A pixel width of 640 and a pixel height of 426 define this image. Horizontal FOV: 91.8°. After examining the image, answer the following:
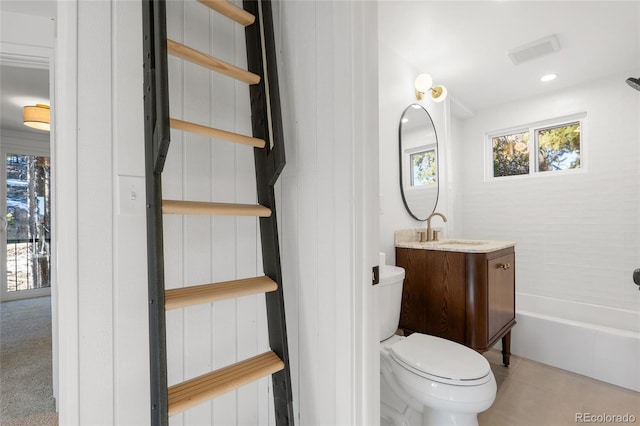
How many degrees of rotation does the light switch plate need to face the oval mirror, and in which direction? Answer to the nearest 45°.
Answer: approximately 90° to its left

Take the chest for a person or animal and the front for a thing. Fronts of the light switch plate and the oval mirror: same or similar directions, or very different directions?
same or similar directions

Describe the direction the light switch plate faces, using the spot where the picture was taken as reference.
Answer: facing the viewer

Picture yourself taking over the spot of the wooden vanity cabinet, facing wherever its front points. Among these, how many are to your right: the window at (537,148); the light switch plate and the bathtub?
1

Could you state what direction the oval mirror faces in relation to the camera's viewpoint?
facing the viewer and to the right of the viewer

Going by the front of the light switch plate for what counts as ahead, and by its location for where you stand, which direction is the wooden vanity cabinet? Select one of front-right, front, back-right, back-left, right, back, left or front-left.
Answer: left

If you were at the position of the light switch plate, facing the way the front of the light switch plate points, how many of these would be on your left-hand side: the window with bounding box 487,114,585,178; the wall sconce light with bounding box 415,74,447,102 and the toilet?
3

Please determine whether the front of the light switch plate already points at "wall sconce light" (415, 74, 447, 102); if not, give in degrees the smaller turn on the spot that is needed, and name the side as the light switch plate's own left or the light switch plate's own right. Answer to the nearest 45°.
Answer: approximately 90° to the light switch plate's own left

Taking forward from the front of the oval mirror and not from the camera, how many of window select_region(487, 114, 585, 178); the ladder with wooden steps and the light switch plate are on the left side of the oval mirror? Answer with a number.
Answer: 1

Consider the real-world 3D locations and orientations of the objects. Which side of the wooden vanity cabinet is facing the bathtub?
left

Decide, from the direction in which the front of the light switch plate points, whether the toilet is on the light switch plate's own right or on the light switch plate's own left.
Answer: on the light switch plate's own left

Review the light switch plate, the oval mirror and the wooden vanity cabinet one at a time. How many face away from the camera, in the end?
0

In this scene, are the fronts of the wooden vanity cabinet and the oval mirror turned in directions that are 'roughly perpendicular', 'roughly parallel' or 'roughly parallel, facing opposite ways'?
roughly parallel
